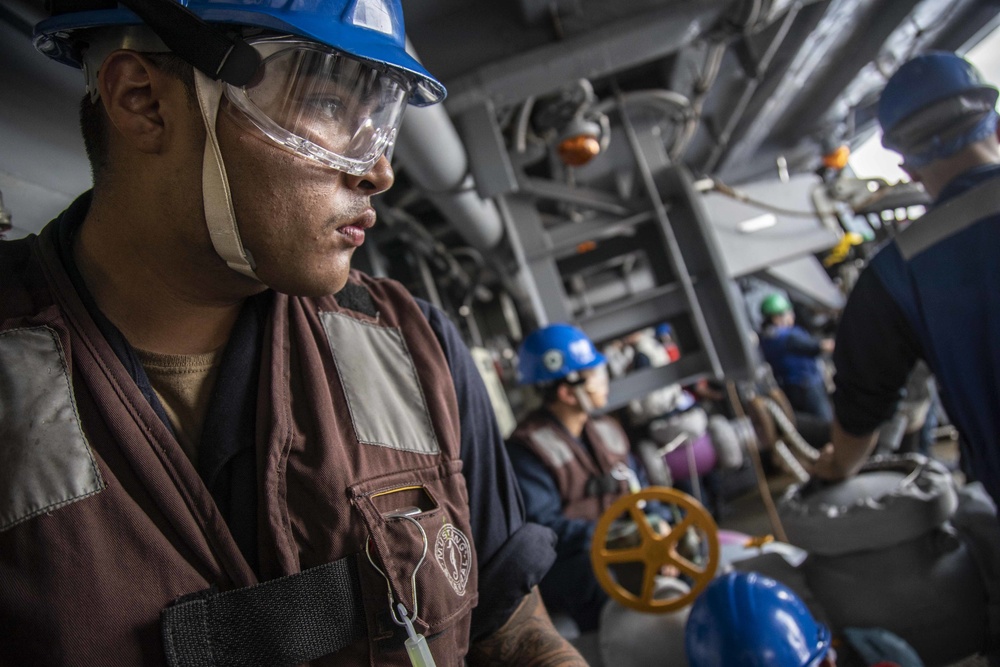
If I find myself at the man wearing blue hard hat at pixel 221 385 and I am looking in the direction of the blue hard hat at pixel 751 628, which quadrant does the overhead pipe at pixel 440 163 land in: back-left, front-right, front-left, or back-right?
front-left

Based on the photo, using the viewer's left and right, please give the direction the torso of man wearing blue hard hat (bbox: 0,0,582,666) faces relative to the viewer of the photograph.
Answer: facing the viewer and to the right of the viewer

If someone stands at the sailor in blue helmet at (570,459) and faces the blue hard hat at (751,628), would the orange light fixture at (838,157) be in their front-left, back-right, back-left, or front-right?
back-left

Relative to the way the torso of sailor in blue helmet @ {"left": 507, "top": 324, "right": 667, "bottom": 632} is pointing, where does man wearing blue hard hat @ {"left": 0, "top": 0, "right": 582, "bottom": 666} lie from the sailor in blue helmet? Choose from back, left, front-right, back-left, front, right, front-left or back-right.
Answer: front-right

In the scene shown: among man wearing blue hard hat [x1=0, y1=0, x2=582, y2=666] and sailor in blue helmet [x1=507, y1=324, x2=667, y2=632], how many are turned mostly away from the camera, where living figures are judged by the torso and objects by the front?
0

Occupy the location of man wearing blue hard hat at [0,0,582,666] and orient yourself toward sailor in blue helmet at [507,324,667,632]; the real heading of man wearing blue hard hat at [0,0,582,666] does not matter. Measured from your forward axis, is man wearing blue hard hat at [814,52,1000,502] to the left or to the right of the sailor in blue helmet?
right

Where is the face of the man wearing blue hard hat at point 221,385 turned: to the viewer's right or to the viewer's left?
to the viewer's right

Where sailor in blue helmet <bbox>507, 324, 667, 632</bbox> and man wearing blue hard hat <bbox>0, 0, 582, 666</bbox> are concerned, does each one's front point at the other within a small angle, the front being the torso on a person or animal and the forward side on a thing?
no

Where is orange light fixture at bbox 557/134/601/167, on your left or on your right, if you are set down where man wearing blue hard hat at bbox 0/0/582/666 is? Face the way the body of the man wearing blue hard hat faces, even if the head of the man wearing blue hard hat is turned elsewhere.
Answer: on your left

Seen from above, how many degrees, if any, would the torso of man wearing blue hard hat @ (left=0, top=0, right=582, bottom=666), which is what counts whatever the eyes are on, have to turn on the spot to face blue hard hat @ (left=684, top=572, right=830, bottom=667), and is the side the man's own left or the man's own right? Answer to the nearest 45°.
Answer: approximately 90° to the man's own left

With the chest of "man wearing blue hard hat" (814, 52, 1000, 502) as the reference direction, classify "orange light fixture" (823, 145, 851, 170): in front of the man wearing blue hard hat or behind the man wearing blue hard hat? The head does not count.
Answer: in front

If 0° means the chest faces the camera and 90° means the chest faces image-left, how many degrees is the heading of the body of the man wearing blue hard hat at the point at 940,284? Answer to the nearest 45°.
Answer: approximately 135°

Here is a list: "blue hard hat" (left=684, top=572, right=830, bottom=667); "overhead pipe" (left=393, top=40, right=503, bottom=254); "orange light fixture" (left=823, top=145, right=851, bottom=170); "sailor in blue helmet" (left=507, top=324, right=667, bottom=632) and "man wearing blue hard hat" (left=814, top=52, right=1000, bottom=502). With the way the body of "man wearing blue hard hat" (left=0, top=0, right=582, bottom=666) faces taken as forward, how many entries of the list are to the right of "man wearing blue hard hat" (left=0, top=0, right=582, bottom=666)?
0

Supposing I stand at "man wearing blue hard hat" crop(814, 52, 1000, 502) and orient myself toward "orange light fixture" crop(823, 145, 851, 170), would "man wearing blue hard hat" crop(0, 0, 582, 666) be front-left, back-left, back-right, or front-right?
back-left
